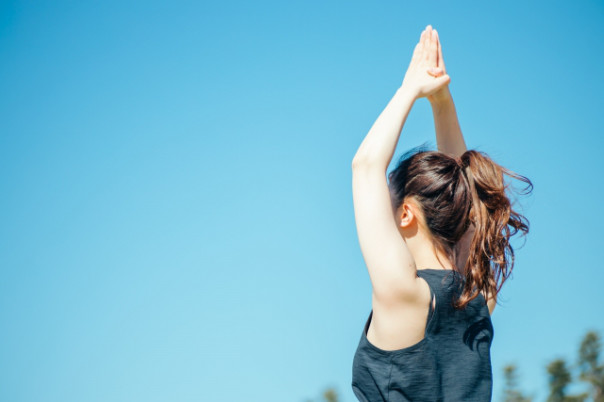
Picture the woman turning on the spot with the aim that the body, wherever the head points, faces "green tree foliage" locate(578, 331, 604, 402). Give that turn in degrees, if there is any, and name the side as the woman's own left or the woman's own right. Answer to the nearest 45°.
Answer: approximately 45° to the woman's own right

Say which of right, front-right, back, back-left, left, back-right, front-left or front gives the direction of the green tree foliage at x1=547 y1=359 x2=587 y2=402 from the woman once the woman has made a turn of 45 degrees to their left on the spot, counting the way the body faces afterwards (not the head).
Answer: right
